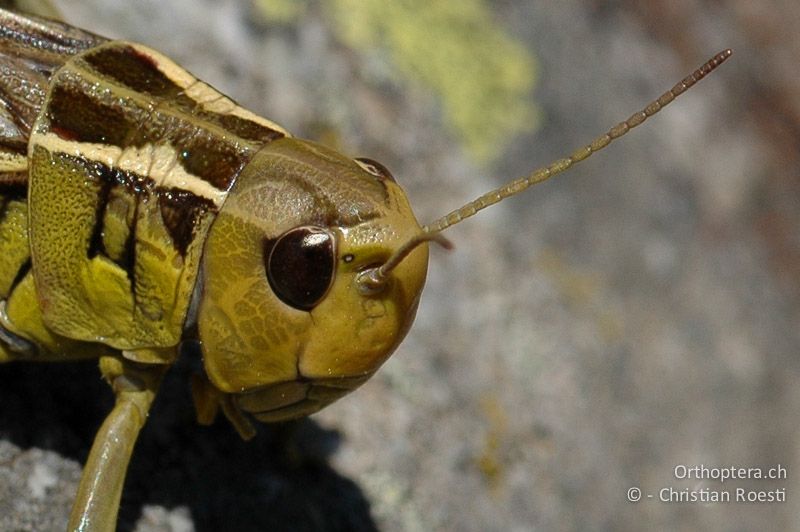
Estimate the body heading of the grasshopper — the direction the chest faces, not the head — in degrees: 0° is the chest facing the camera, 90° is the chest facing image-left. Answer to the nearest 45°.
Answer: approximately 270°
